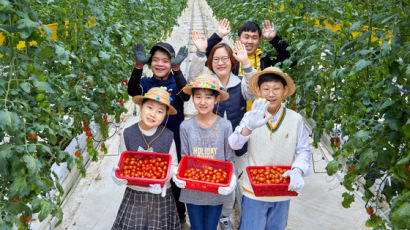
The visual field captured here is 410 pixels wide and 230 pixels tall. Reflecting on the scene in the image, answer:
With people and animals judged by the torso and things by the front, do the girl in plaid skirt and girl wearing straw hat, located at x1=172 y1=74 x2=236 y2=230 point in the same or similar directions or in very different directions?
same or similar directions

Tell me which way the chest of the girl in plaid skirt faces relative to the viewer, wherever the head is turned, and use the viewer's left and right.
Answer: facing the viewer

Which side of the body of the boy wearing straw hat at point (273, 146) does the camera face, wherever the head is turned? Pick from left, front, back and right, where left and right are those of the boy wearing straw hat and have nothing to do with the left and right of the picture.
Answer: front

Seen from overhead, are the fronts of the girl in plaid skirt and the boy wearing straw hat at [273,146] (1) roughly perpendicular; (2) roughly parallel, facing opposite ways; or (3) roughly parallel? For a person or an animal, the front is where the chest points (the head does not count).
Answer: roughly parallel

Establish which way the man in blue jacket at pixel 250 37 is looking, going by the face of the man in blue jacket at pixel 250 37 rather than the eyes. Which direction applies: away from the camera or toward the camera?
toward the camera

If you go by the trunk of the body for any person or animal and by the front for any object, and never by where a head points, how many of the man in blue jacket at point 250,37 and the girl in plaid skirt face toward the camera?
2

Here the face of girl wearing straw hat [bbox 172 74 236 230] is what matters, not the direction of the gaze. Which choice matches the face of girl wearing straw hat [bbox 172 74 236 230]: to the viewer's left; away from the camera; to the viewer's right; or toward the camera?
toward the camera

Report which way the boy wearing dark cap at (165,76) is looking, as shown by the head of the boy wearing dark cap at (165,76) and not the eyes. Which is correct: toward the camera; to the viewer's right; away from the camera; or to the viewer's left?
toward the camera

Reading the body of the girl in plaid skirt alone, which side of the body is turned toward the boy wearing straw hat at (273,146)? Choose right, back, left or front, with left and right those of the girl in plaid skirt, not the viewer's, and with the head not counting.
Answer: left

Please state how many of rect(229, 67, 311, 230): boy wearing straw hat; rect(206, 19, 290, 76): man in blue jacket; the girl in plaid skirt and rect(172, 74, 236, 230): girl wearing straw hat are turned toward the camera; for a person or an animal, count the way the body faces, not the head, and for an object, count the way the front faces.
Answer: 4

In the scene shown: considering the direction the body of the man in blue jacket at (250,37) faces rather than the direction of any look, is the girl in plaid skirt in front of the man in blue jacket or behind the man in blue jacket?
in front

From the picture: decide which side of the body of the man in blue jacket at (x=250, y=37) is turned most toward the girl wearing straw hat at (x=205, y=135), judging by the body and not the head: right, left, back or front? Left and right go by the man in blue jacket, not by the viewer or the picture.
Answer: front
